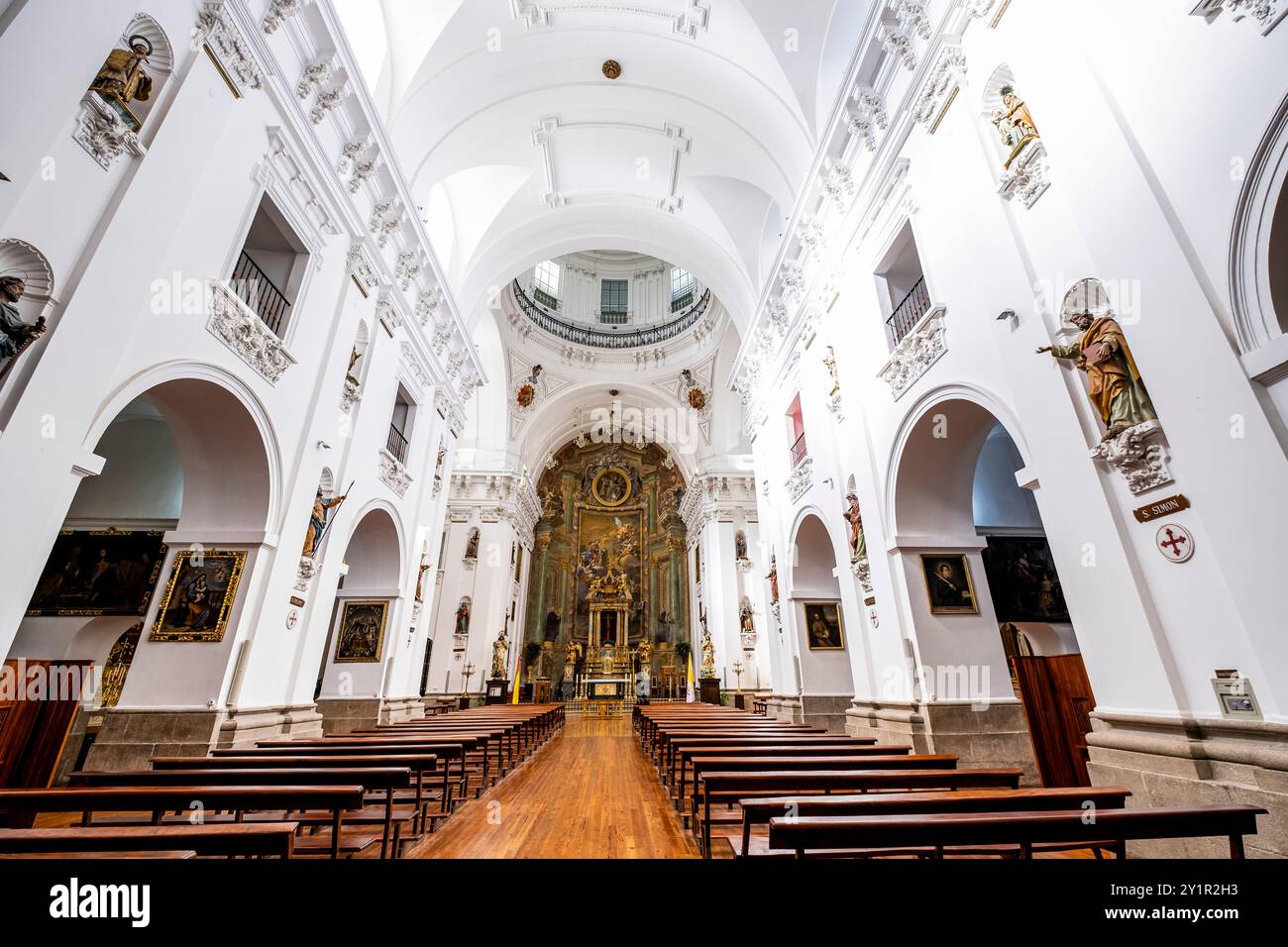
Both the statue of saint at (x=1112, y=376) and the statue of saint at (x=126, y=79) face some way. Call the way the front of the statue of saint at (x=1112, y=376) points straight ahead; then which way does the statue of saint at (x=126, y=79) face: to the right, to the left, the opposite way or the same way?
the opposite way

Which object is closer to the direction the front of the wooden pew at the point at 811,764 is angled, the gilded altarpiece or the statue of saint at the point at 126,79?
the gilded altarpiece

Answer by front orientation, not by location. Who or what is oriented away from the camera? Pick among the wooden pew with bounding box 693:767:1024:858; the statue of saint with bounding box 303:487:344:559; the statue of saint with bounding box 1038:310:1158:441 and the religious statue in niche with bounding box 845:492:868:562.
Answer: the wooden pew

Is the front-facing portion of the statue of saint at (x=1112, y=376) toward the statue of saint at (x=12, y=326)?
yes

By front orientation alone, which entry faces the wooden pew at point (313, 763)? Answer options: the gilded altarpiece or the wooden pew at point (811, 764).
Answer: the gilded altarpiece

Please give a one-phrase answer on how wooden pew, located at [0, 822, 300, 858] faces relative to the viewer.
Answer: facing away from the viewer

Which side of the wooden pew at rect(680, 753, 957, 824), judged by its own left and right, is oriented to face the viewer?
back

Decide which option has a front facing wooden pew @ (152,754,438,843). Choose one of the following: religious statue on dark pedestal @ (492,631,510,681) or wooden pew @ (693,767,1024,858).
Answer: the religious statue on dark pedestal

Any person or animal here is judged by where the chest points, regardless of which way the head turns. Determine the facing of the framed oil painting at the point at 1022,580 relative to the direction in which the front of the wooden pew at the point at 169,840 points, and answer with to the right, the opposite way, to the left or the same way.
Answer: to the left
